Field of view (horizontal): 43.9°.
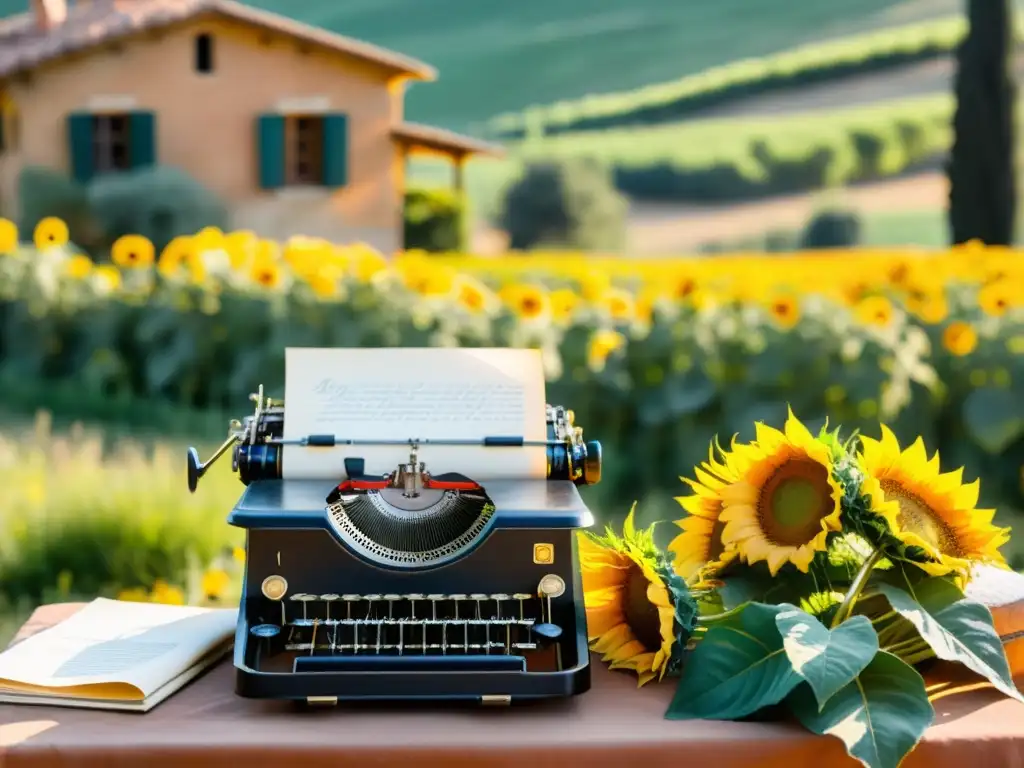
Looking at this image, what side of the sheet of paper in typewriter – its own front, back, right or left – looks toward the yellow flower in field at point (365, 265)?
back

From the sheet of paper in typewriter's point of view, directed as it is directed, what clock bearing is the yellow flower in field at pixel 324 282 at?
The yellow flower in field is roughly at 6 o'clock from the sheet of paper in typewriter.

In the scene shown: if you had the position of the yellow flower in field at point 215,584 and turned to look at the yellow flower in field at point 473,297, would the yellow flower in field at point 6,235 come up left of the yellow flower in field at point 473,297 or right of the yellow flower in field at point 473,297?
left

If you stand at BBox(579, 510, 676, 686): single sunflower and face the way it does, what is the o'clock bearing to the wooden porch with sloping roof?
The wooden porch with sloping roof is roughly at 4 o'clock from the single sunflower.

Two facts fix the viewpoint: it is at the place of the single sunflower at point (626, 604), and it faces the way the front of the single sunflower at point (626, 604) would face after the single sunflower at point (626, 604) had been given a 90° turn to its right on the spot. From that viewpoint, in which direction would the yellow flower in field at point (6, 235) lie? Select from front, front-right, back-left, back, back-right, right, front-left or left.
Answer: front

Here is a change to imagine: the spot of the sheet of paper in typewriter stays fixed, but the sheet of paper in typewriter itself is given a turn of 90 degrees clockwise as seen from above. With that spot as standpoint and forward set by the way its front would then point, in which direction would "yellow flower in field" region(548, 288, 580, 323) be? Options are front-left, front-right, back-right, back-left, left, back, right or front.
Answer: right

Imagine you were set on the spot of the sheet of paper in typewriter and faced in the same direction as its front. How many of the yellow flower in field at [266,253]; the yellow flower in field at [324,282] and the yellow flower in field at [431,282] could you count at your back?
3

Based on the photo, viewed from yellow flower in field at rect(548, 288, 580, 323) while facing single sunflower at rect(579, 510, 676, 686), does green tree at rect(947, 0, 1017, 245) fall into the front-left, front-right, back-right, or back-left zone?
back-left

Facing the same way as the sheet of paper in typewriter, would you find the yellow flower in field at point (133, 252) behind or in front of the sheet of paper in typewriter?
behind

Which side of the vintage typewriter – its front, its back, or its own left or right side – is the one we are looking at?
front

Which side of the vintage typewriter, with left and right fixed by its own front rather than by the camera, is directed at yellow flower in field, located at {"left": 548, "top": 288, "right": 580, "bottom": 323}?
back

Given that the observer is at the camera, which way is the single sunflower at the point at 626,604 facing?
facing the viewer and to the left of the viewer

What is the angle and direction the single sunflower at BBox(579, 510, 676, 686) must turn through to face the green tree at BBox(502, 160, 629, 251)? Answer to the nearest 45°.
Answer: approximately 135° to its right

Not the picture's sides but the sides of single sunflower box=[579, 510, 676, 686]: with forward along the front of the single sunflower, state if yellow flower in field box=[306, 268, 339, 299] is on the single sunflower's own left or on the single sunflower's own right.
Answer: on the single sunflower's own right
